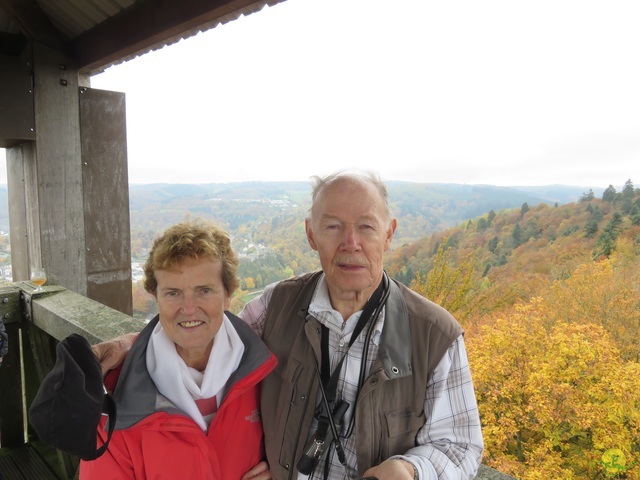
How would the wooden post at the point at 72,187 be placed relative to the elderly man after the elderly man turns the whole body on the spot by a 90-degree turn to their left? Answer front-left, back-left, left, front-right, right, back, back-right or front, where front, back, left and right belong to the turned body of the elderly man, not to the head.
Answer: back-left

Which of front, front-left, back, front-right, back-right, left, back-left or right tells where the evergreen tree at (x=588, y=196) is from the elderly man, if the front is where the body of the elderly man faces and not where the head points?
back-left

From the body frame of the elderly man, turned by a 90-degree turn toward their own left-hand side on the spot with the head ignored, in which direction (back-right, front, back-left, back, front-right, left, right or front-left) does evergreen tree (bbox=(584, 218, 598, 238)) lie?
front-left

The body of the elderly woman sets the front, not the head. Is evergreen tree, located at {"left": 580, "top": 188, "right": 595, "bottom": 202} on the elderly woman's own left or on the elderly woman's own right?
on the elderly woman's own left

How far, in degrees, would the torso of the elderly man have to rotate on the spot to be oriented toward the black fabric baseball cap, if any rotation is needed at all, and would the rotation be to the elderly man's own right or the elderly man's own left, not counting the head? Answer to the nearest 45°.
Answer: approximately 90° to the elderly man's own right

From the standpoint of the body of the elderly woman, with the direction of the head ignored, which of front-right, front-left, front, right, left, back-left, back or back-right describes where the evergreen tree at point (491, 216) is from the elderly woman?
back-left

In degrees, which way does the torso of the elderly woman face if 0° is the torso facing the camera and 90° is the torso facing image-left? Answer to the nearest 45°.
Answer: approximately 0°

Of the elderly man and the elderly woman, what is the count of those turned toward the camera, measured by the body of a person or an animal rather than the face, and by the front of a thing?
2

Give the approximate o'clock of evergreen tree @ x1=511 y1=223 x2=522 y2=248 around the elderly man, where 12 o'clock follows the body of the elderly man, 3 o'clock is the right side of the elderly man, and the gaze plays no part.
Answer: The evergreen tree is roughly at 7 o'clock from the elderly man.
